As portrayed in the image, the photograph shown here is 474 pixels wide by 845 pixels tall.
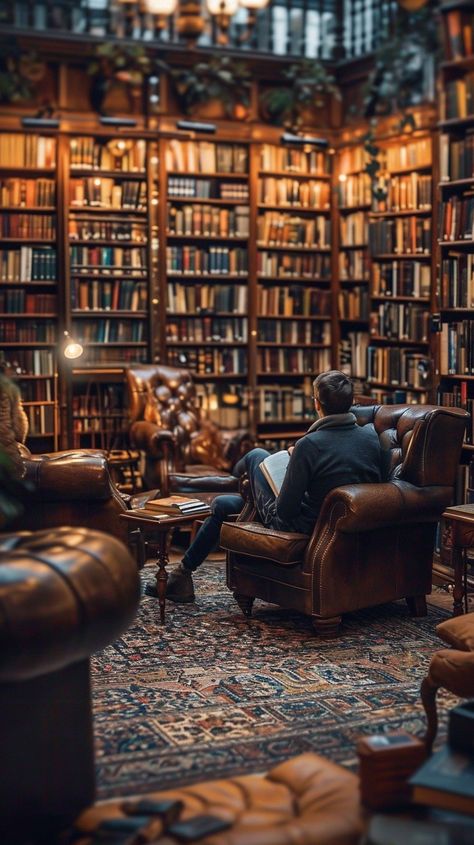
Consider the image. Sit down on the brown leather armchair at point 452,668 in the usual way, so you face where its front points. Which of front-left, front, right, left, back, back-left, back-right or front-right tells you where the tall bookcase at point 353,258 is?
right

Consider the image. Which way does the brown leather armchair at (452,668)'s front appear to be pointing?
to the viewer's left

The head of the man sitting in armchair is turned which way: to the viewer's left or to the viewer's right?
to the viewer's left

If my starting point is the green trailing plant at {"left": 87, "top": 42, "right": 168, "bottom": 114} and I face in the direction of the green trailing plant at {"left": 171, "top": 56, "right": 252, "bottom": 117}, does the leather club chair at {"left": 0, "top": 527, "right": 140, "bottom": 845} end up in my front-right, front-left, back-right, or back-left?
back-right

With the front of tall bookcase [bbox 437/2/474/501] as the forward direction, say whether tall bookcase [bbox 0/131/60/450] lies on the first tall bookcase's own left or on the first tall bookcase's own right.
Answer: on the first tall bookcase's own right

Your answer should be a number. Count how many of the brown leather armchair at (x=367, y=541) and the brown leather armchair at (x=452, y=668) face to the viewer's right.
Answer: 0
